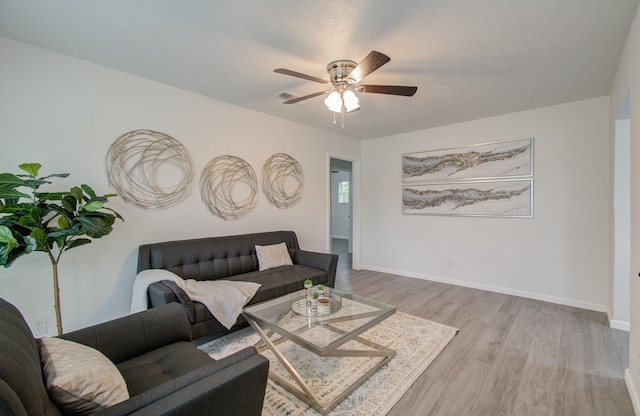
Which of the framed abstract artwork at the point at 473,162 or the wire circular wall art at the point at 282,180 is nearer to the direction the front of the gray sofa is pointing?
the framed abstract artwork

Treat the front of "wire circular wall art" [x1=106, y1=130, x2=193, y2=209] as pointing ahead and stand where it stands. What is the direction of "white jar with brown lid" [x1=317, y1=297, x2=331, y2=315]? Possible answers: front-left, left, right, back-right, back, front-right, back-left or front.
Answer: front-left

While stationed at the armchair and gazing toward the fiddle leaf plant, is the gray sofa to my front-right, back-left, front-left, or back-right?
front-right

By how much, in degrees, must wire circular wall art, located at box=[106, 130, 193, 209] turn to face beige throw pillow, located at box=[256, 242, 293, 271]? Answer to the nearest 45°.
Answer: approximately 90° to its left

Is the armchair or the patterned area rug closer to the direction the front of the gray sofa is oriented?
the patterned area rug

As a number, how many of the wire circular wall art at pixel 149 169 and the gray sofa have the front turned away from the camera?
0

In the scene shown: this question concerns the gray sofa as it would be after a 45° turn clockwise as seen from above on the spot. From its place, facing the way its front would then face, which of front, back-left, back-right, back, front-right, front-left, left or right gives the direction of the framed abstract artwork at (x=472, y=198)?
left

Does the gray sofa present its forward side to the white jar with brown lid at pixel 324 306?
yes

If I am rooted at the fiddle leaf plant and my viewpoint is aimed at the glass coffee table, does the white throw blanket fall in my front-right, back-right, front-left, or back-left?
front-left

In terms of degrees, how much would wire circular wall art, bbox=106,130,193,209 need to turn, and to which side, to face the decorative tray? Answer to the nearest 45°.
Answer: approximately 45° to its left

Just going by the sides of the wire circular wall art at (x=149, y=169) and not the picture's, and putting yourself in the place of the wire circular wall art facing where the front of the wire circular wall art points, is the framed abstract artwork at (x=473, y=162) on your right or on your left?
on your left

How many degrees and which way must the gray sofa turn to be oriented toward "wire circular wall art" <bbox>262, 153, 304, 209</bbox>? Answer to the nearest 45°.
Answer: approximately 90° to its left

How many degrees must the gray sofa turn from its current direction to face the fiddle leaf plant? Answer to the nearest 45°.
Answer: approximately 90° to its right
